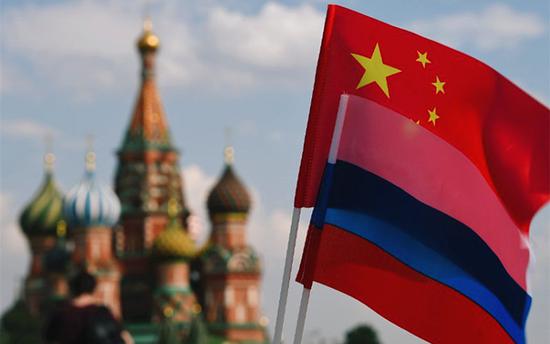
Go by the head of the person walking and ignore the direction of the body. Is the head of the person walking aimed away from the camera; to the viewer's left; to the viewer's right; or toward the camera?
away from the camera

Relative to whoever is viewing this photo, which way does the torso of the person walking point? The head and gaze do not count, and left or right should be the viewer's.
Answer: facing away from the viewer
